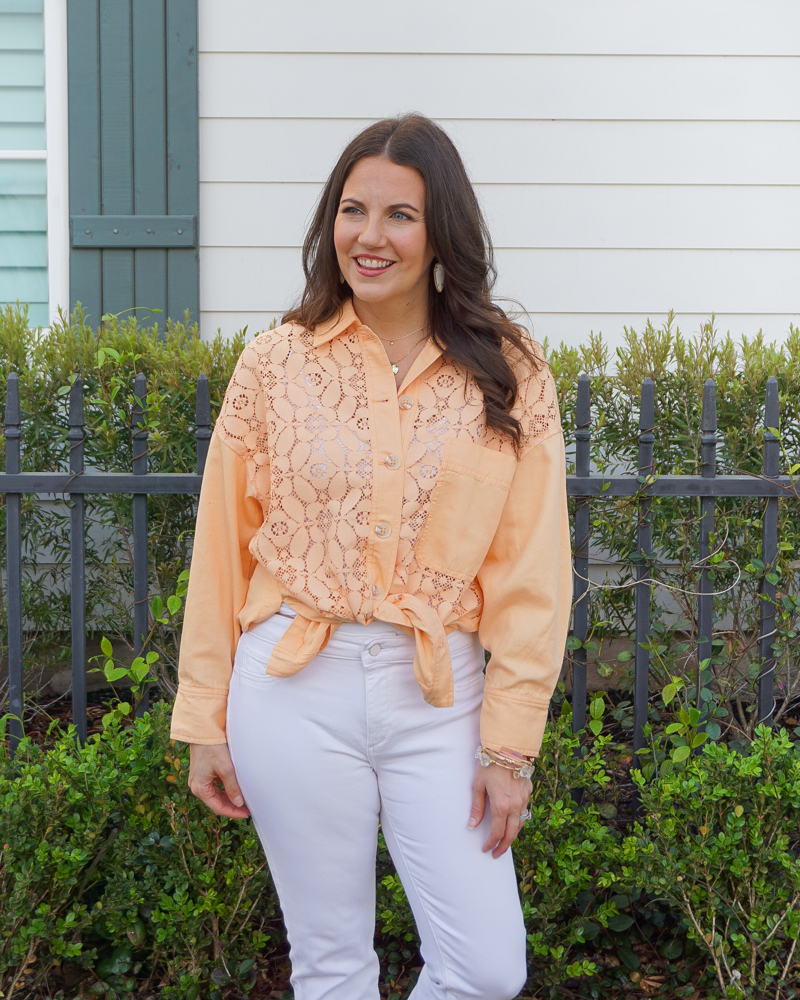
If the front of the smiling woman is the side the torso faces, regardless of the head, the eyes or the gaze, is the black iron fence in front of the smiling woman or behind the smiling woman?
behind

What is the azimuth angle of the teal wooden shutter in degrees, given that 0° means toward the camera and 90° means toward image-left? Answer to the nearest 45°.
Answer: approximately 0°

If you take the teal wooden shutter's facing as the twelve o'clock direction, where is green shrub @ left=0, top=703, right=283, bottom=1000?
The green shrub is roughly at 12 o'clock from the teal wooden shutter.

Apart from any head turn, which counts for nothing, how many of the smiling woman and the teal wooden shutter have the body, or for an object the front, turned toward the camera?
2

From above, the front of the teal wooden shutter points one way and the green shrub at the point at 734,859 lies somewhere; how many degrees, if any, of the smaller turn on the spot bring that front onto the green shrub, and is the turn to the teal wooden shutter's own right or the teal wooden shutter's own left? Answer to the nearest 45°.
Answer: approximately 45° to the teal wooden shutter's own left
